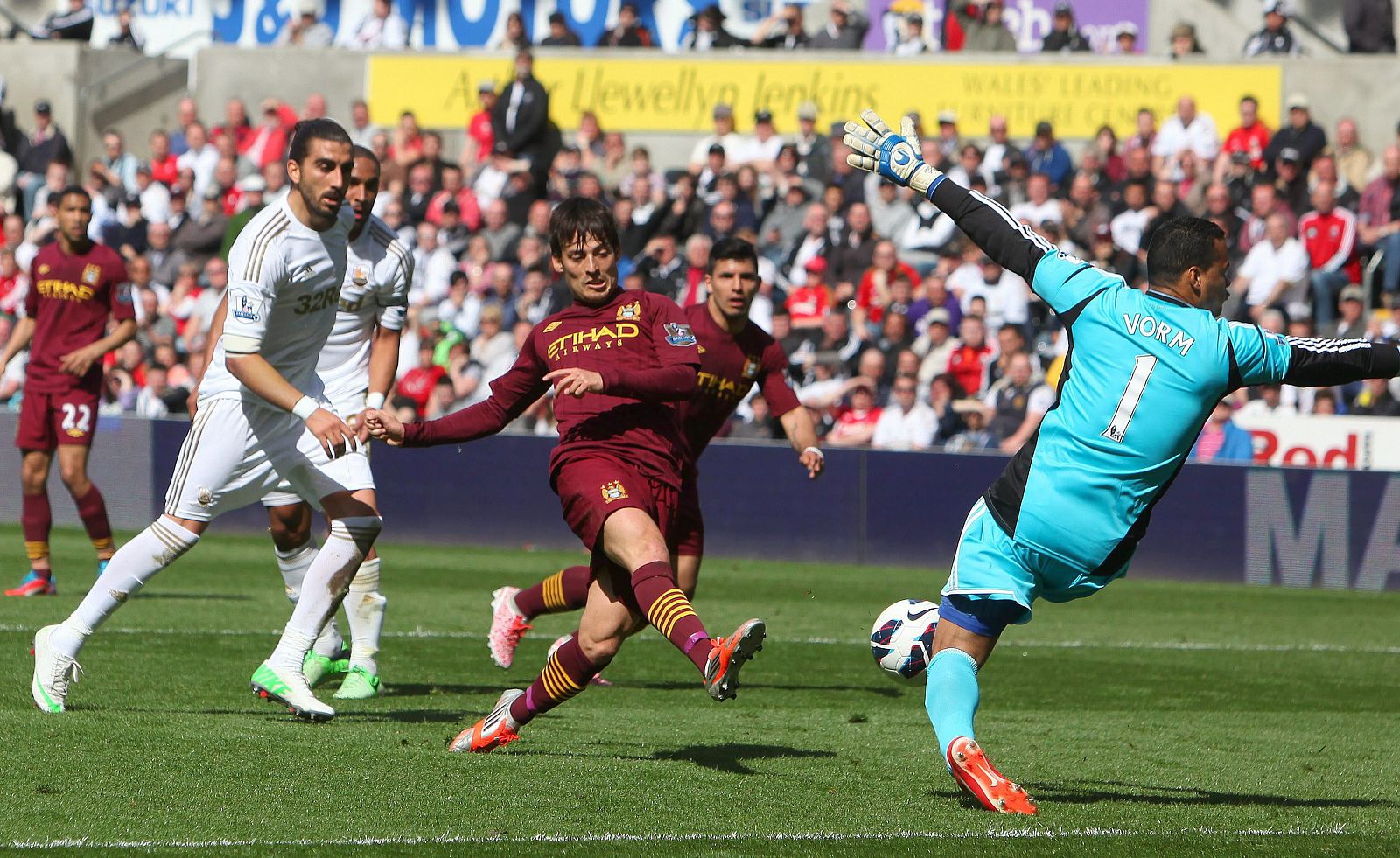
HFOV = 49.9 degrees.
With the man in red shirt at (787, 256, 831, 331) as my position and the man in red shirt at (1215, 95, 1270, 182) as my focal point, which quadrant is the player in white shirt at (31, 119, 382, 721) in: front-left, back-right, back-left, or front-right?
back-right

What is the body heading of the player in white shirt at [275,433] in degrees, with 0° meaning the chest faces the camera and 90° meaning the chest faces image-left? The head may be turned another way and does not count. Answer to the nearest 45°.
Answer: approximately 315°

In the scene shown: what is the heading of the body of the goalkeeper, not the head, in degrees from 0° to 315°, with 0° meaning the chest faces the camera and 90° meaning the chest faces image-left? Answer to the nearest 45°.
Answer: approximately 180°

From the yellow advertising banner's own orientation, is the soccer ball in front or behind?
in front

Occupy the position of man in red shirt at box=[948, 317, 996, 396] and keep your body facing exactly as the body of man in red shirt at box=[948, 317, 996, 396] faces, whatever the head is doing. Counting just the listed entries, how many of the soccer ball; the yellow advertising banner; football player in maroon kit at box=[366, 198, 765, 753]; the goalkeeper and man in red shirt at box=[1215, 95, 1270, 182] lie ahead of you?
3

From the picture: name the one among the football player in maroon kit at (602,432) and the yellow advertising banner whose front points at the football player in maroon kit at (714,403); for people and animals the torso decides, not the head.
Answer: the yellow advertising banner

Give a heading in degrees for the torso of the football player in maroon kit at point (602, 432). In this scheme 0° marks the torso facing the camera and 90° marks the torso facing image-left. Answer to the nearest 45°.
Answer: approximately 0°

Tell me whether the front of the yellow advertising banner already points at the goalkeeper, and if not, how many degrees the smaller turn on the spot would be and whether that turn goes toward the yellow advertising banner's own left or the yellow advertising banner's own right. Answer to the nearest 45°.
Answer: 0° — it already faces them

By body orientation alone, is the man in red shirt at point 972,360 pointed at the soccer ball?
yes

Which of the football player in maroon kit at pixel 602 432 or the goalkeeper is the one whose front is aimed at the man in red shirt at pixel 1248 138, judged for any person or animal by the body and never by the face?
the goalkeeper

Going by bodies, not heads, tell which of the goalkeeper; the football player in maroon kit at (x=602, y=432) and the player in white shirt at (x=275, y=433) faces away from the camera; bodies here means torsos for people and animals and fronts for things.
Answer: the goalkeeper

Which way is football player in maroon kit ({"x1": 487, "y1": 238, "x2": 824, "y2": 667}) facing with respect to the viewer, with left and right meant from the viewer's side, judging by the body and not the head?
facing the viewer and to the right of the viewer

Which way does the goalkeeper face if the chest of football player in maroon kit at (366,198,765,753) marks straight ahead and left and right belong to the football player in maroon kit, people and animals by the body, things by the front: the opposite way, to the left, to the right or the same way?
the opposite way
